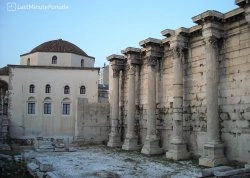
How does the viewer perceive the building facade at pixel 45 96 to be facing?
facing the viewer

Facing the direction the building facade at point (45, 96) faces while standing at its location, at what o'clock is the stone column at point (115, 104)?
The stone column is roughly at 11 o'clock from the building facade.

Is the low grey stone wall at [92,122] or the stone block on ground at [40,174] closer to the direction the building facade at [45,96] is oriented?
the stone block on ground

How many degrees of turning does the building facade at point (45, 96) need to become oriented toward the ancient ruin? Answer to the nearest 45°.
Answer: approximately 45° to its left

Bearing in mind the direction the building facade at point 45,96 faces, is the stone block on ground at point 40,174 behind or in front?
in front

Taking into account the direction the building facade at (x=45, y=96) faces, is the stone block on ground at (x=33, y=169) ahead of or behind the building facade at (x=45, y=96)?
ahead

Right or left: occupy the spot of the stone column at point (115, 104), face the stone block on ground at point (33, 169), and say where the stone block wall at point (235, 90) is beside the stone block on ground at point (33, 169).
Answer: left

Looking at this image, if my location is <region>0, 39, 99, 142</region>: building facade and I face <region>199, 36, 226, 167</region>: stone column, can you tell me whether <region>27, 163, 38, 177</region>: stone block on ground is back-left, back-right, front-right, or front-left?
front-right
